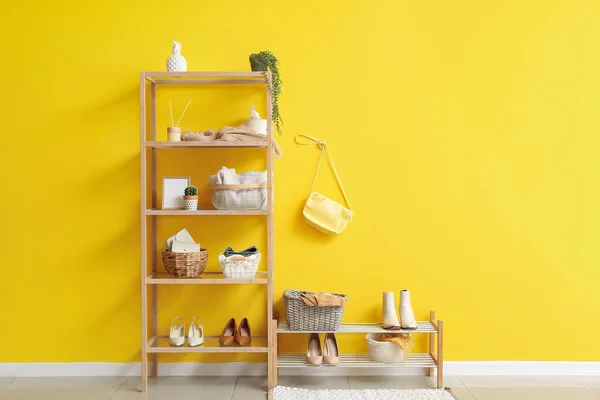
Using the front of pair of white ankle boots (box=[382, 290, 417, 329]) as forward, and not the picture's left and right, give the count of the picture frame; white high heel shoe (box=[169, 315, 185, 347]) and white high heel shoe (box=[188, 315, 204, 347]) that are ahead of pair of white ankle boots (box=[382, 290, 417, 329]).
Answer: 0

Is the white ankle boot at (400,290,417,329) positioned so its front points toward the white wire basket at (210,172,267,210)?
no

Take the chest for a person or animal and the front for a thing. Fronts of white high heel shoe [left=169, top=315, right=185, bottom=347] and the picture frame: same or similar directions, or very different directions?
same or similar directions

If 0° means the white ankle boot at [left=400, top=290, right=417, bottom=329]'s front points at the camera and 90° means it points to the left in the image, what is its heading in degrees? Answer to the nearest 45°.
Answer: approximately 315°

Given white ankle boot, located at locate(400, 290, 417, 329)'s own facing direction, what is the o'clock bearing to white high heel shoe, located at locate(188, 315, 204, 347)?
The white high heel shoe is roughly at 4 o'clock from the white ankle boot.

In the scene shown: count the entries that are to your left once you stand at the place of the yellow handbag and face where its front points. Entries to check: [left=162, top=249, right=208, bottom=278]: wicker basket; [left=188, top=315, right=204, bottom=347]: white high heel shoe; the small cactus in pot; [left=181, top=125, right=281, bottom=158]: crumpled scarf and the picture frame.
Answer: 0

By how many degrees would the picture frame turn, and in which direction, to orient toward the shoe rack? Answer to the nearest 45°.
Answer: approximately 90° to its left

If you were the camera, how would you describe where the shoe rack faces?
facing the viewer

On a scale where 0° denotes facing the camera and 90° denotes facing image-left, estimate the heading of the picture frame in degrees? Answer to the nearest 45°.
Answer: approximately 0°

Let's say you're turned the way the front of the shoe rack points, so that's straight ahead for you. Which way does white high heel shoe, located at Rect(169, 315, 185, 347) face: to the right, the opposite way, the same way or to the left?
the same way

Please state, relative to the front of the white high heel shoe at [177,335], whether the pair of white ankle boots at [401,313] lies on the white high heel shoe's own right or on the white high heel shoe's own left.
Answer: on the white high heel shoe's own left

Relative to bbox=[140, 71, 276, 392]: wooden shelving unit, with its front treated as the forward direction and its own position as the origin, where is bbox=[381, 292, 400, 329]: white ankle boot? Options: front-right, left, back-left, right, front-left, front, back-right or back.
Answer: left

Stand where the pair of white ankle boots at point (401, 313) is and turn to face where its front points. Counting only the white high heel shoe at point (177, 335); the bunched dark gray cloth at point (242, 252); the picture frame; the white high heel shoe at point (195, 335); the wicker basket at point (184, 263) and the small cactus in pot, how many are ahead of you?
0

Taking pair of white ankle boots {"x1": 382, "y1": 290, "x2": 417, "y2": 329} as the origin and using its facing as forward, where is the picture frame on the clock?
The picture frame is roughly at 4 o'clock from the pair of white ankle boots.

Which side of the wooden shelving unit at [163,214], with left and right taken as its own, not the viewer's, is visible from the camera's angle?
front

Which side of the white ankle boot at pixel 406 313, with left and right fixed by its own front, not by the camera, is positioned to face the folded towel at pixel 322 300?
right
